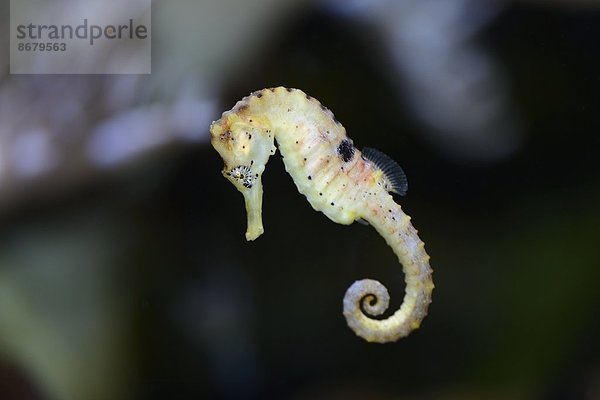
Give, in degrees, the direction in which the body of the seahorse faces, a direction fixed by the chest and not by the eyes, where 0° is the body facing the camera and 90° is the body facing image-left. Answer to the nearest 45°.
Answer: approximately 90°
